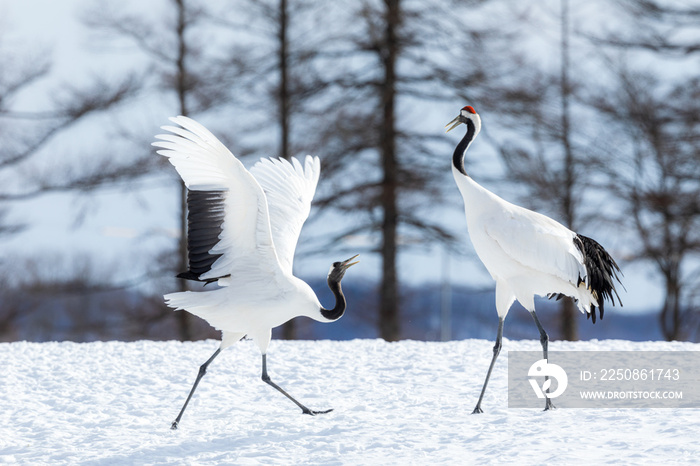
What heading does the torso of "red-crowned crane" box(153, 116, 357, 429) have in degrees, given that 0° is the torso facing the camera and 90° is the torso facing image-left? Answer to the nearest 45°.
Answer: approximately 270°

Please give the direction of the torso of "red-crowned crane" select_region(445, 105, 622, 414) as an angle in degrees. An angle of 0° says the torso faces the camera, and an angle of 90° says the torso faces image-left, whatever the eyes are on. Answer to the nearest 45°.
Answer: approximately 90°

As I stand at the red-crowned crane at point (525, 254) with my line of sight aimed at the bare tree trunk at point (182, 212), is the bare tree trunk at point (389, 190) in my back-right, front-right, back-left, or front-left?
front-right

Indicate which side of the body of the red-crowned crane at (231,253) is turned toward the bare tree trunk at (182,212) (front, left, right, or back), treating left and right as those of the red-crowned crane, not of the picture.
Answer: left

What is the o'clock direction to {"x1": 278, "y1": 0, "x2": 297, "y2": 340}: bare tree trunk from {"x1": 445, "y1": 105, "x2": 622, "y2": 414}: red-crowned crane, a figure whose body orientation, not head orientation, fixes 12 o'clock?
The bare tree trunk is roughly at 2 o'clock from the red-crowned crane.

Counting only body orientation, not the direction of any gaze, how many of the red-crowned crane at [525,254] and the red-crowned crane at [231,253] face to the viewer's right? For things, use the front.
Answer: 1

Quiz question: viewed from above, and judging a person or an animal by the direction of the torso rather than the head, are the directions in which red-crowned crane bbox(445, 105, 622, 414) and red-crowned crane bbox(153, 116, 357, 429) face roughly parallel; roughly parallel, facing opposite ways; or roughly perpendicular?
roughly parallel, facing opposite ways

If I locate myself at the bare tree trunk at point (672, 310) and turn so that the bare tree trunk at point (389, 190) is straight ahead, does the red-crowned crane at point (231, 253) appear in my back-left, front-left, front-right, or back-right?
front-left

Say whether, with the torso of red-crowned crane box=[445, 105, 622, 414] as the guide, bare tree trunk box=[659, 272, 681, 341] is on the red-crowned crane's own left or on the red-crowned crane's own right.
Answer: on the red-crowned crane's own right

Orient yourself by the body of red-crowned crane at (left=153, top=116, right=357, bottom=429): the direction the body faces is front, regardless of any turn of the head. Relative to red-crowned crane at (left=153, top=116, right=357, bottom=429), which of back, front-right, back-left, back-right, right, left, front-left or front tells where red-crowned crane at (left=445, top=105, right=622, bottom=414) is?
front

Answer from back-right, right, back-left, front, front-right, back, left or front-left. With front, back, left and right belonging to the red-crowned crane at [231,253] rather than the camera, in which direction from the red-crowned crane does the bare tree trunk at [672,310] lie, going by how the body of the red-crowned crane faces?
front-left
